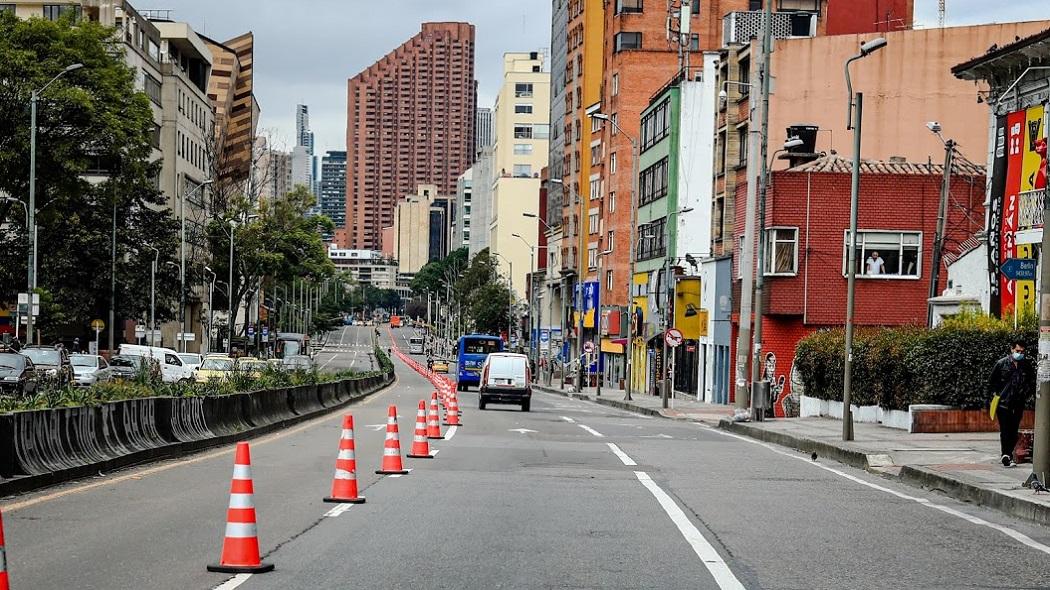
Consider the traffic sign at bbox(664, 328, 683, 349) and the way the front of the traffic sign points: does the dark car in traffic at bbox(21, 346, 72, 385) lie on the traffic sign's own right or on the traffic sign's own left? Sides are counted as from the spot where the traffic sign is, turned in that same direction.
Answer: on the traffic sign's own right

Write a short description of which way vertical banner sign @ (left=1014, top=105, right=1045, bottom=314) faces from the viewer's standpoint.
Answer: facing the viewer

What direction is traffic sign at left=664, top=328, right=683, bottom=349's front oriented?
toward the camera

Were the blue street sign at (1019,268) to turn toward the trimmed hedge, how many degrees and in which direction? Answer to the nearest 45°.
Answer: approximately 180°

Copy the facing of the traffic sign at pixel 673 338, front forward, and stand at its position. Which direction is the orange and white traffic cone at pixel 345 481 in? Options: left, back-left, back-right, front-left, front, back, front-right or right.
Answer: front
